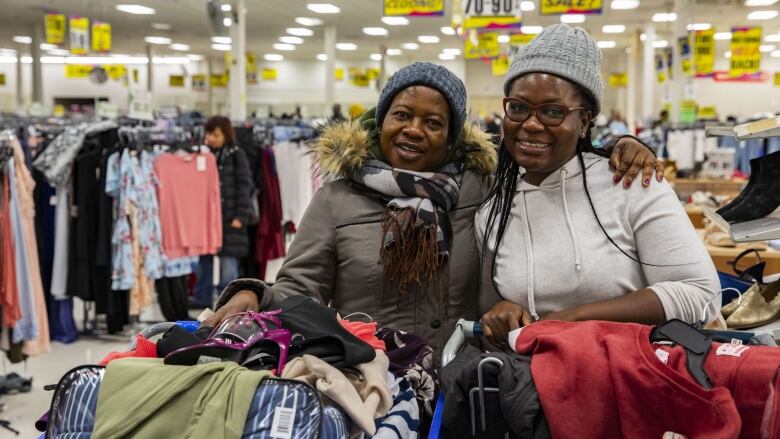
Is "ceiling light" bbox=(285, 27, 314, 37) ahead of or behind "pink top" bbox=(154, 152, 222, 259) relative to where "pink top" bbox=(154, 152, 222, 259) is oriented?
behind

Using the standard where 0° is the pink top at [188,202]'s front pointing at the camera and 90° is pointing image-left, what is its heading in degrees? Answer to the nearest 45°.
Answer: approximately 0°

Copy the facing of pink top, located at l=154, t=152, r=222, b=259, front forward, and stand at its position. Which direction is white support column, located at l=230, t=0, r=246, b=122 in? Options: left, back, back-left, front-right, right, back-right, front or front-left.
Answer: back

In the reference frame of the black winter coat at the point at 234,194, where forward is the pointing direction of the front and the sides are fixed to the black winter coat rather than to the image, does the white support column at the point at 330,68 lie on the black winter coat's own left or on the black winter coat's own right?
on the black winter coat's own right

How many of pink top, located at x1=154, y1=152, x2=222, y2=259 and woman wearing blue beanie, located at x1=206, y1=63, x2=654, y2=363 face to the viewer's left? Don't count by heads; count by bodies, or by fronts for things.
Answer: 0

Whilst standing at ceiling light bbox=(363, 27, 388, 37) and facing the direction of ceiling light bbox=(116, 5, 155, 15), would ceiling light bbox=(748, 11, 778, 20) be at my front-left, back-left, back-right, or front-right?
back-left

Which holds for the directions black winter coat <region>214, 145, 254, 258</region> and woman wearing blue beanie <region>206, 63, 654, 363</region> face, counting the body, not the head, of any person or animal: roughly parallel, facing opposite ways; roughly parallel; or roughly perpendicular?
roughly perpendicular

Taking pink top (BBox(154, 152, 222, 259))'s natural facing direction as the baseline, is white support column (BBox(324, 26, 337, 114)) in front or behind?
behind

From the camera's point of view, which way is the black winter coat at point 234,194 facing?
to the viewer's left

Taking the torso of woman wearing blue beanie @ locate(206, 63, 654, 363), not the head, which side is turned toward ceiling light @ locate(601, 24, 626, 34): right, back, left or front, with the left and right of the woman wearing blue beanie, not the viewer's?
back

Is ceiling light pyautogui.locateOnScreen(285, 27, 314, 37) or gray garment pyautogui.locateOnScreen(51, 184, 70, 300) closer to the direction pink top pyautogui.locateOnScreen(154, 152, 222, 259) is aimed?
the gray garment

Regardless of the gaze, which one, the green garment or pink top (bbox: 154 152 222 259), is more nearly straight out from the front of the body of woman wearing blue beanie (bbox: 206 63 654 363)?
the green garment

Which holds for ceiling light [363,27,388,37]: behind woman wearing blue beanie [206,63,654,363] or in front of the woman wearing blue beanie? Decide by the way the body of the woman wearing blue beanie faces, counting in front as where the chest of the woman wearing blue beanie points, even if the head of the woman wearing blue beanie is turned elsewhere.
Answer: behind

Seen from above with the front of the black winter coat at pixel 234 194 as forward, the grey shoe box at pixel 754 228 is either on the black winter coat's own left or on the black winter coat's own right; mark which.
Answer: on the black winter coat's own left
